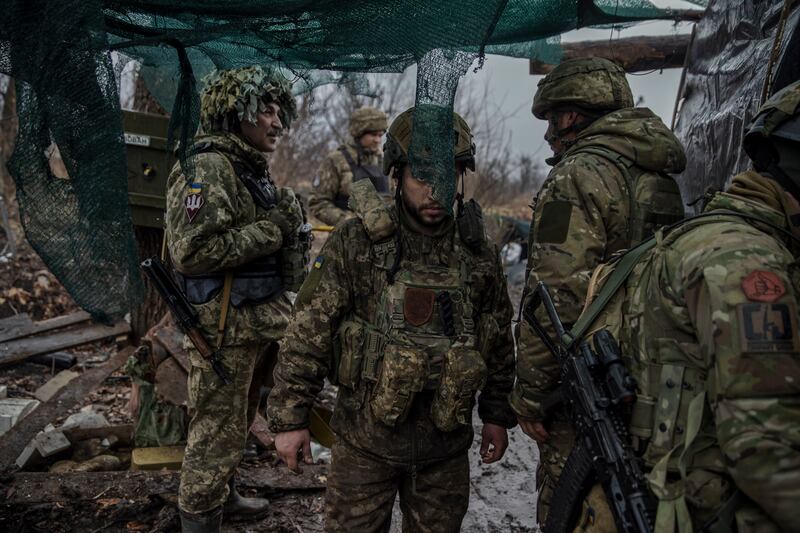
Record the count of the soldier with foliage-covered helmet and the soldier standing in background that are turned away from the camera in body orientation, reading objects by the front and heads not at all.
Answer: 0

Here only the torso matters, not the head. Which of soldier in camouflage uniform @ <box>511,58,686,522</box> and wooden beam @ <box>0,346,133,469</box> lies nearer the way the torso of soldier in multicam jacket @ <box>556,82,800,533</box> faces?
the soldier in camouflage uniform

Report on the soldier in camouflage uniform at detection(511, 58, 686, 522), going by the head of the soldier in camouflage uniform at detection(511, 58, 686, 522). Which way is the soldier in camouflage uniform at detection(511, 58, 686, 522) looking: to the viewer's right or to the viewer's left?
to the viewer's left

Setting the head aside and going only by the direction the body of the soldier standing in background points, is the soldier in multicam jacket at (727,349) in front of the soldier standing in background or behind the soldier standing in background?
in front

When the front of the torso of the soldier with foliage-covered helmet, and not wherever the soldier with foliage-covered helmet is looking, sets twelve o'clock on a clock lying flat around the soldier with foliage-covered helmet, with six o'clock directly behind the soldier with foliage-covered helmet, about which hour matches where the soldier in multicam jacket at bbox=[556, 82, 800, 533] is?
The soldier in multicam jacket is roughly at 2 o'clock from the soldier with foliage-covered helmet.

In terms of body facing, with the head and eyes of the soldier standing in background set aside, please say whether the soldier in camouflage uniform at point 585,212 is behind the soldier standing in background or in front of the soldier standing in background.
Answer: in front

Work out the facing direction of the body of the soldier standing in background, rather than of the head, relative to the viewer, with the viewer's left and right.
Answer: facing the viewer and to the right of the viewer

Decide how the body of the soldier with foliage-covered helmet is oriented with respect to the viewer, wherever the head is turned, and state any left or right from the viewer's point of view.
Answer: facing to the right of the viewer

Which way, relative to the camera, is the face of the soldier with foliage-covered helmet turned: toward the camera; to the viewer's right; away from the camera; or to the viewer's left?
to the viewer's right
